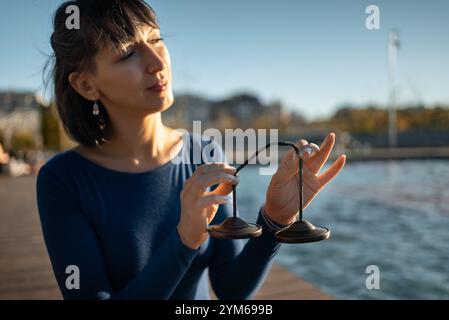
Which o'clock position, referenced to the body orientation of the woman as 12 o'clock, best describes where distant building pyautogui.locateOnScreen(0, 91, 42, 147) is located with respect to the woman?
The distant building is roughly at 7 o'clock from the woman.

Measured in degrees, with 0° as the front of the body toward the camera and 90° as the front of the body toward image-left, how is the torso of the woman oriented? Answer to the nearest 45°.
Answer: approximately 315°
